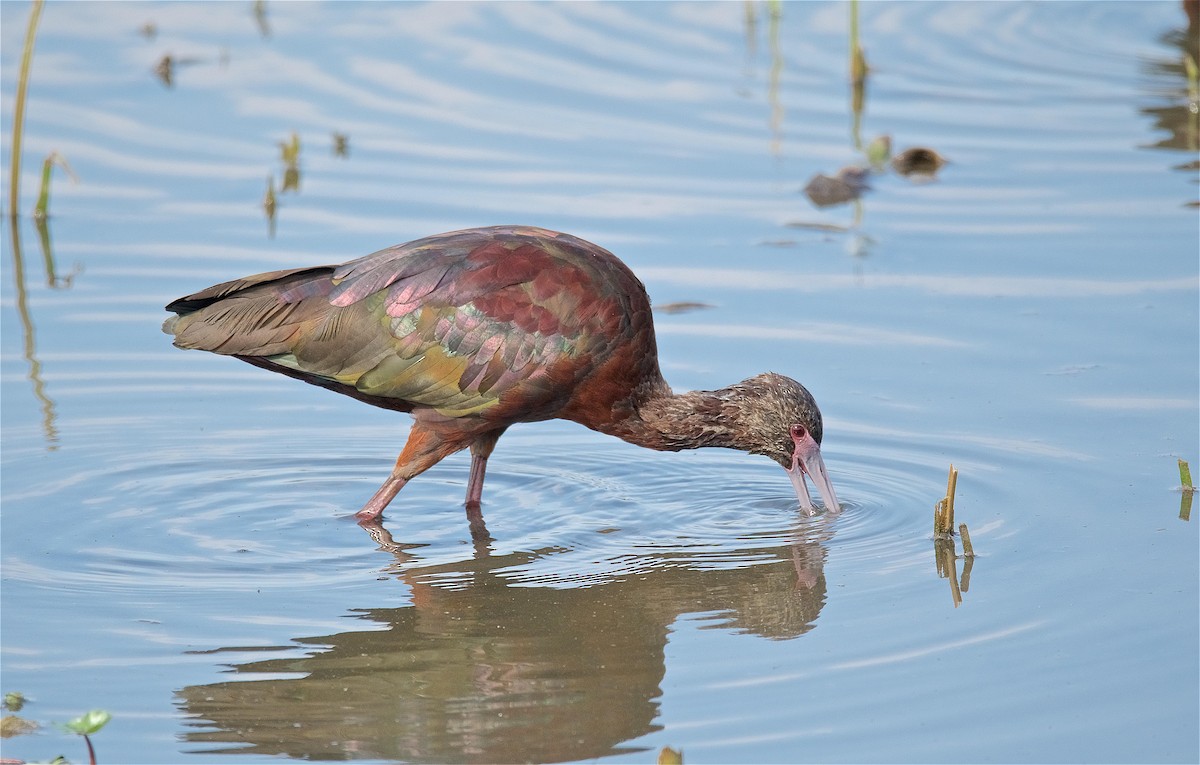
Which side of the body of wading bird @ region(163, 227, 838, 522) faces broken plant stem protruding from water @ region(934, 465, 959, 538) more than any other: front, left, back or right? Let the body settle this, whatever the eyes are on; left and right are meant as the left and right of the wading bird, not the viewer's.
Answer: front

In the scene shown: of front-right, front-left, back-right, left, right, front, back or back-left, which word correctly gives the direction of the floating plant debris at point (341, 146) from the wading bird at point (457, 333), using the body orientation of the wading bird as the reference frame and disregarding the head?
left

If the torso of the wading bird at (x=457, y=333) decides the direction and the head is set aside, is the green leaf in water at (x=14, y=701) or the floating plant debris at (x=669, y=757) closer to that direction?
the floating plant debris

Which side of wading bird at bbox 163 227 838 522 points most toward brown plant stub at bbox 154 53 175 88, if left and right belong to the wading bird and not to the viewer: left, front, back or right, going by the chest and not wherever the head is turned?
left

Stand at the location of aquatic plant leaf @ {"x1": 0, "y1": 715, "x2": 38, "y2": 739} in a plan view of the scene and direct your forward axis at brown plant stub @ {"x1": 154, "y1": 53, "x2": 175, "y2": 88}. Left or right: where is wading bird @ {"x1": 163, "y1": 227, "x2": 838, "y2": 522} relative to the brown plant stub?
right

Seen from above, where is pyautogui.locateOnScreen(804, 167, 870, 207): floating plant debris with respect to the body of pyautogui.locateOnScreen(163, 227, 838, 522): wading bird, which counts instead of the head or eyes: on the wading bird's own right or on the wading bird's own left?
on the wading bird's own left

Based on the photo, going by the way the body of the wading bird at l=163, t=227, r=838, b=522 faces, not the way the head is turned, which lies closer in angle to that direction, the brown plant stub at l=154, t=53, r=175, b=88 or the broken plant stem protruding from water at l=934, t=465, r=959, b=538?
the broken plant stem protruding from water

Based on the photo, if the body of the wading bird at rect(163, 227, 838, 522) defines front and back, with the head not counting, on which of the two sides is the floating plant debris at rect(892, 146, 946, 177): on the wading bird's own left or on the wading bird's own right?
on the wading bird's own left

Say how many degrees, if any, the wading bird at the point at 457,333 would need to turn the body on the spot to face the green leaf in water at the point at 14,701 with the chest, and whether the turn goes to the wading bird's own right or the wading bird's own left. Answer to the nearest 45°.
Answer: approximately 135° to the wading bird's own right

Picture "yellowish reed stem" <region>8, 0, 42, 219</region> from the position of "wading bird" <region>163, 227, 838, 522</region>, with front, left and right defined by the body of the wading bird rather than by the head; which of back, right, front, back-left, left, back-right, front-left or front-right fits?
back-left

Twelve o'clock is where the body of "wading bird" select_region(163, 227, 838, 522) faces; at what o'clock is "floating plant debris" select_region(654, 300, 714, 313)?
The floating plant debris is roughly at 10 o'clock from the wading bird.

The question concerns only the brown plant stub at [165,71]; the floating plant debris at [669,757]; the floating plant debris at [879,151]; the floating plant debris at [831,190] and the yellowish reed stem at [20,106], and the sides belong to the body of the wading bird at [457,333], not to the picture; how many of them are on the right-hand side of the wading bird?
1

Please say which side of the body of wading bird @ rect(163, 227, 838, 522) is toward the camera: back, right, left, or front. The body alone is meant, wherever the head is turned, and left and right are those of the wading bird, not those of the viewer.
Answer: right

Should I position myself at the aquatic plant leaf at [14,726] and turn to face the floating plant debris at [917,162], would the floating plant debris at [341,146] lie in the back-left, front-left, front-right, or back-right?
front-left
